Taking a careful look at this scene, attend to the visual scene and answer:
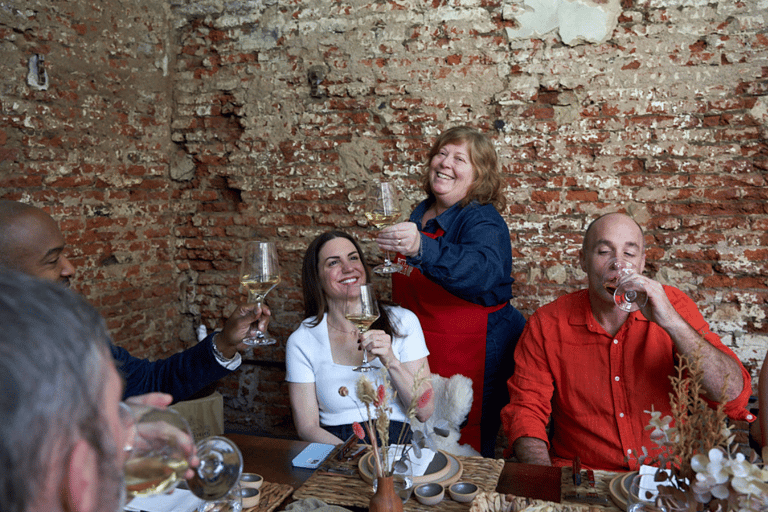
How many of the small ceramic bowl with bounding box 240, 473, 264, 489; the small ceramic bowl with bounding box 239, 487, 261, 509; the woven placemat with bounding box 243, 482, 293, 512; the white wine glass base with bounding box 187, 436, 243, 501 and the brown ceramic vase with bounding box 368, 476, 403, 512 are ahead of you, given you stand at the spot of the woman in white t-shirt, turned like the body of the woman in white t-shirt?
5

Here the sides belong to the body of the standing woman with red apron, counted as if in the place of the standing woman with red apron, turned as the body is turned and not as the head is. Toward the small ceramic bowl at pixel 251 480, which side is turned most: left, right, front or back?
front

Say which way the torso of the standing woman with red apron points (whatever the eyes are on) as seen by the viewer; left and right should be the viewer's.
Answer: facing the viewer and to the left of the viewer

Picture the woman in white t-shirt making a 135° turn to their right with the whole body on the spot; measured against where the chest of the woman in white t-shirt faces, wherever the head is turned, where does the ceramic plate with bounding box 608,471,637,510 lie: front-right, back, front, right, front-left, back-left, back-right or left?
back

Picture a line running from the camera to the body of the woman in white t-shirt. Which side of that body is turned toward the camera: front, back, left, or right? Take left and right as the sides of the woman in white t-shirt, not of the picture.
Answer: front

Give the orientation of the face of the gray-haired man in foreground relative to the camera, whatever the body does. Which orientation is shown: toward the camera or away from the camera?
away from the camera

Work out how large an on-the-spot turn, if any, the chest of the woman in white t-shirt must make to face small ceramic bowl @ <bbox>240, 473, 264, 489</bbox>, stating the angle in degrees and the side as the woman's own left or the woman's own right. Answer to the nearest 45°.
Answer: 0° — they already face it

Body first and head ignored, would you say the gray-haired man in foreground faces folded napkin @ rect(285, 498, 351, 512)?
yes

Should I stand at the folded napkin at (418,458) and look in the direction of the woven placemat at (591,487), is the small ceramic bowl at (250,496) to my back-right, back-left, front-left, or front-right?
back-right

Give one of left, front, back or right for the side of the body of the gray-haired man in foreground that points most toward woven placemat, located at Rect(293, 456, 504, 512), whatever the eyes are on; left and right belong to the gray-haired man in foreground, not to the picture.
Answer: front

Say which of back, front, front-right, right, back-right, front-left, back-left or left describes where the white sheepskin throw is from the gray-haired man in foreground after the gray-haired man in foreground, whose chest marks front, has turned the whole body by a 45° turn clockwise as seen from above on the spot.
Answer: front-left

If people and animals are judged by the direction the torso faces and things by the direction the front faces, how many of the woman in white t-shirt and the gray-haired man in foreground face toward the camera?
1

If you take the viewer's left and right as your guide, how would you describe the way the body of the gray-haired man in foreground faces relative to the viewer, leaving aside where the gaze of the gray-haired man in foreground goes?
facing away from the viewer and to the right of the viewer
